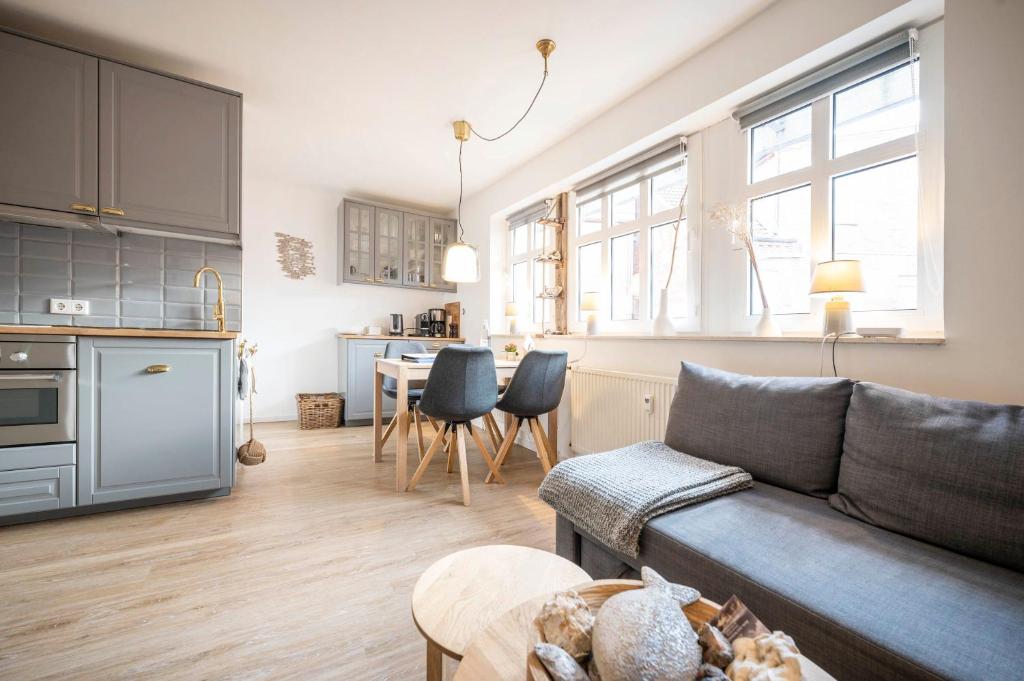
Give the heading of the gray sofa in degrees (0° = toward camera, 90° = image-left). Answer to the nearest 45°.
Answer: approximately 45°

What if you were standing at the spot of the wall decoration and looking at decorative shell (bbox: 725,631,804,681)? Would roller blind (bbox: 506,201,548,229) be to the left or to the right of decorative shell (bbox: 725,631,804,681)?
left

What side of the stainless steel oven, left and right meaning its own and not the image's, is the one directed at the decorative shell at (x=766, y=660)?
front

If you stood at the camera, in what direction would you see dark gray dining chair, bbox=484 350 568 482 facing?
facing away from the viewer and to the left of the viewer

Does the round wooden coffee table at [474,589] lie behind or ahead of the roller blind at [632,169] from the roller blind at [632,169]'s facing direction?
ahead

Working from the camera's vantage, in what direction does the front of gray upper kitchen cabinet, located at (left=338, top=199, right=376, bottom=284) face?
facing the viewer and to the right of the viewer

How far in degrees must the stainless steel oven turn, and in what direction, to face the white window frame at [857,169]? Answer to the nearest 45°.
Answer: approximately 45° to its left

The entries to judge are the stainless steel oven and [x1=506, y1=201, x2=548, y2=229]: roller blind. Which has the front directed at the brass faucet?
the roller blind

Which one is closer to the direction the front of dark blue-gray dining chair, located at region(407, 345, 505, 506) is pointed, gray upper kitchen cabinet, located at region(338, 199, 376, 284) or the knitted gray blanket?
the gray upper kitchen cabinet

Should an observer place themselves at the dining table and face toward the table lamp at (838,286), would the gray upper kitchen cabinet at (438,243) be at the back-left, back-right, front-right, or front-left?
back-left

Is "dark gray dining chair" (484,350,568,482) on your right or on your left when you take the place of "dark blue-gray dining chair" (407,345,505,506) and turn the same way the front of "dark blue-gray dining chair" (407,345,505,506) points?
on your right

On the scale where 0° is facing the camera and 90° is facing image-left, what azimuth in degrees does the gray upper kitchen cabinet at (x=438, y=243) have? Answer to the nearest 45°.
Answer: approximately 315°

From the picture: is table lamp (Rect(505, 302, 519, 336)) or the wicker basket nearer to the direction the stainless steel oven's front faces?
the table lamp

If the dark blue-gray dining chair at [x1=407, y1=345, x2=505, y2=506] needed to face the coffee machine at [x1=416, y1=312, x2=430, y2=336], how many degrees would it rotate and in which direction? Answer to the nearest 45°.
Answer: approximately 45° to its right
